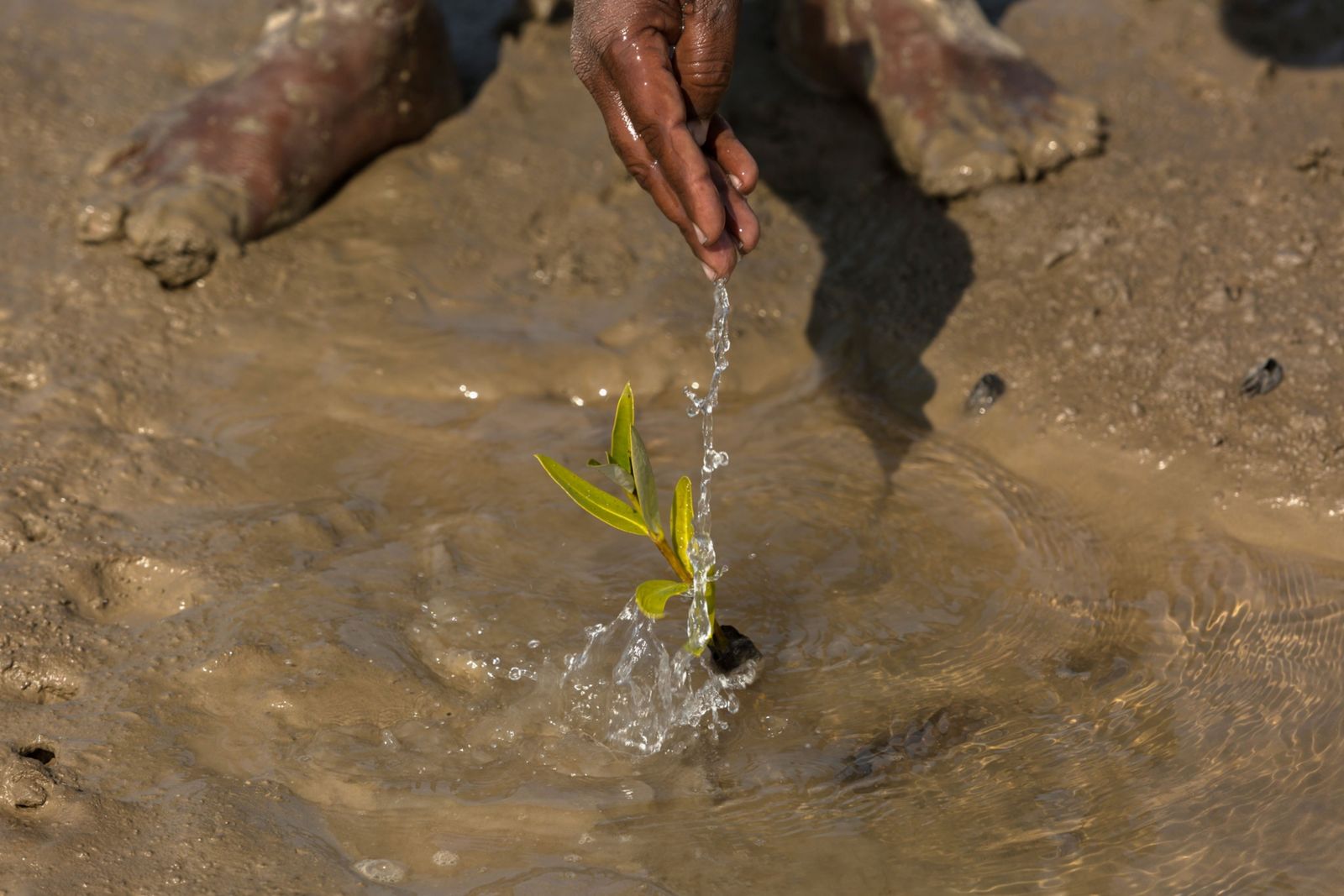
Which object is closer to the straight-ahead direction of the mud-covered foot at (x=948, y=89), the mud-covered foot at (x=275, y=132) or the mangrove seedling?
the mangrove seedling

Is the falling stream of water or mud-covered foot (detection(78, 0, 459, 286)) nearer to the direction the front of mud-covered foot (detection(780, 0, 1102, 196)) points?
the falling stream of water

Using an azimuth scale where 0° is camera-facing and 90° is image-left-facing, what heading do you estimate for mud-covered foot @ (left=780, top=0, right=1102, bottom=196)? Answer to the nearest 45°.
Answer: approximately 315°

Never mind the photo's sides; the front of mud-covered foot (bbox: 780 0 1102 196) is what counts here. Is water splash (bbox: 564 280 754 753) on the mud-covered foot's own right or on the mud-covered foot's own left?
on the mud-covered foot's own right

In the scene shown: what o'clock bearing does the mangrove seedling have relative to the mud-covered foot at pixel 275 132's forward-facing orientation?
The mangrove seedling is roughly at 10 o'clock from the mud-covered foot.

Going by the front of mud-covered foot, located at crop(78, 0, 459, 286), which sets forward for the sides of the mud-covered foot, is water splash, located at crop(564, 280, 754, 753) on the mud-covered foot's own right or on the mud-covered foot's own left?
on the mud-covered foot's own left

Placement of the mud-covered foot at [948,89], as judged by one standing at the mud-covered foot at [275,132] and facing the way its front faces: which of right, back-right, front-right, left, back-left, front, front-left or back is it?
back-left

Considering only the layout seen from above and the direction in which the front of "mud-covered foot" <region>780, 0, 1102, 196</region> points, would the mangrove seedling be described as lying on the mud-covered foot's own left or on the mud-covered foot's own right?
on the mud-covered foot's own right

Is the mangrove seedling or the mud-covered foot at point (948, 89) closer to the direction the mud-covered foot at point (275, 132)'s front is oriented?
the mangrove seedling
